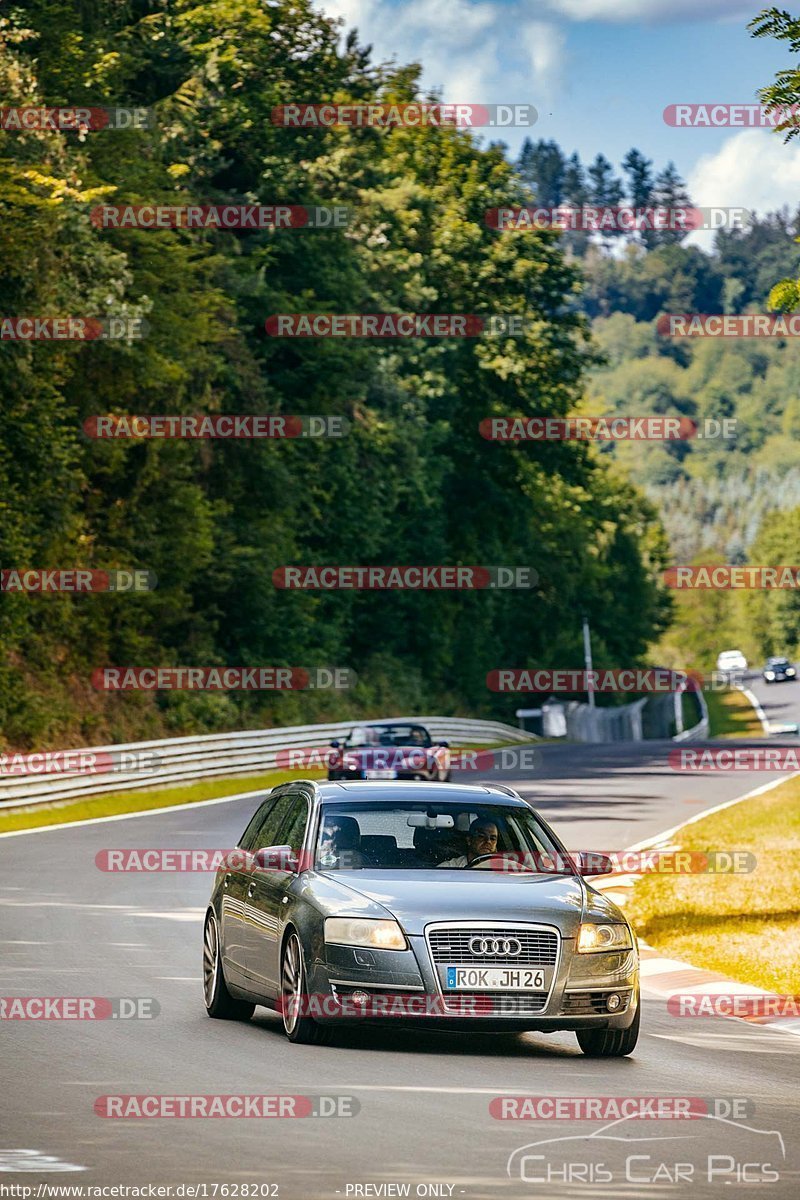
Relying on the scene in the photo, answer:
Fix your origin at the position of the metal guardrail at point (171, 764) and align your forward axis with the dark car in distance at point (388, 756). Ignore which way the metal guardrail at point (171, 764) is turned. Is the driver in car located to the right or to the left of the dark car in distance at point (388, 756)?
right

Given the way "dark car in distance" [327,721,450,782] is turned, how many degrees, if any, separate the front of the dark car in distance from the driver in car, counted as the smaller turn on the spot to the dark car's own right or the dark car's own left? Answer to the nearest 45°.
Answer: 0° — it already faces them

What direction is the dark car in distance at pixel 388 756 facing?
toward the camera

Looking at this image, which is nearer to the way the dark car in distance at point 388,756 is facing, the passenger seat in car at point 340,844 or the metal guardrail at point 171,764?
the passenger seat in car

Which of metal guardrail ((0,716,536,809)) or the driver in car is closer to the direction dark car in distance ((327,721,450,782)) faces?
the driver in car
